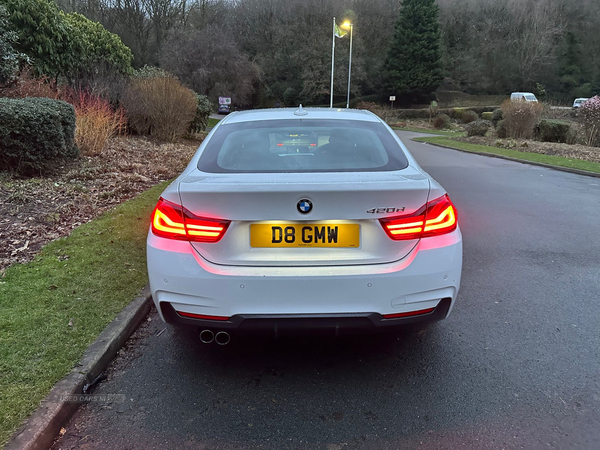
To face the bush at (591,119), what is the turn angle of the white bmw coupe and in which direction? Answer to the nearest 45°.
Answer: approximately 45° to its right

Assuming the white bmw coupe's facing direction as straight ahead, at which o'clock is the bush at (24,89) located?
The bush is roughly at 11 o'clock from the white bmw coupe.

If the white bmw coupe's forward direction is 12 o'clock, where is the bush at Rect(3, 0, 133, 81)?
The bush is roughly at 11 o'clock from the white bmw coupe.

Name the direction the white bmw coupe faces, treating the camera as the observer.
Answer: facing away from the viewer

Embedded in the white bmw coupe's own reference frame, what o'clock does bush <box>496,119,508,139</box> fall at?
The bush is roughly at 1 o'clock from the white bmw coupe.

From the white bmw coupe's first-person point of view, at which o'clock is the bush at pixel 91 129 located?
The bush is roughly at 11 o'clock from the white bmw coupe.

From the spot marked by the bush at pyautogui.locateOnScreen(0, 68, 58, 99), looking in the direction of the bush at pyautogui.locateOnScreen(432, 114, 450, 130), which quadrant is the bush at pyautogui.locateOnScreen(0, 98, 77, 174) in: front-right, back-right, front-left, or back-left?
back-right

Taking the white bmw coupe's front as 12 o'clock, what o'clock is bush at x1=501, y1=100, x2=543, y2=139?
The bush is roughly at 1 o'clock from the white bmw coupe.
